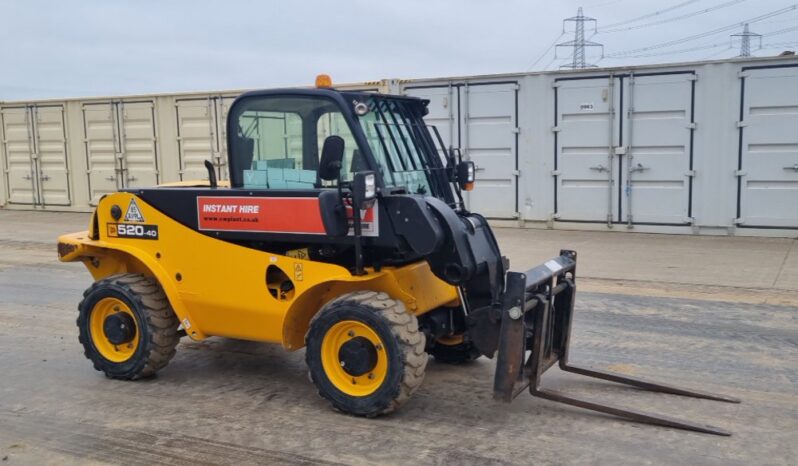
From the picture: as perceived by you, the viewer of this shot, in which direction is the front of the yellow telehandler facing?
facing the viewer and to the right of the viewer
